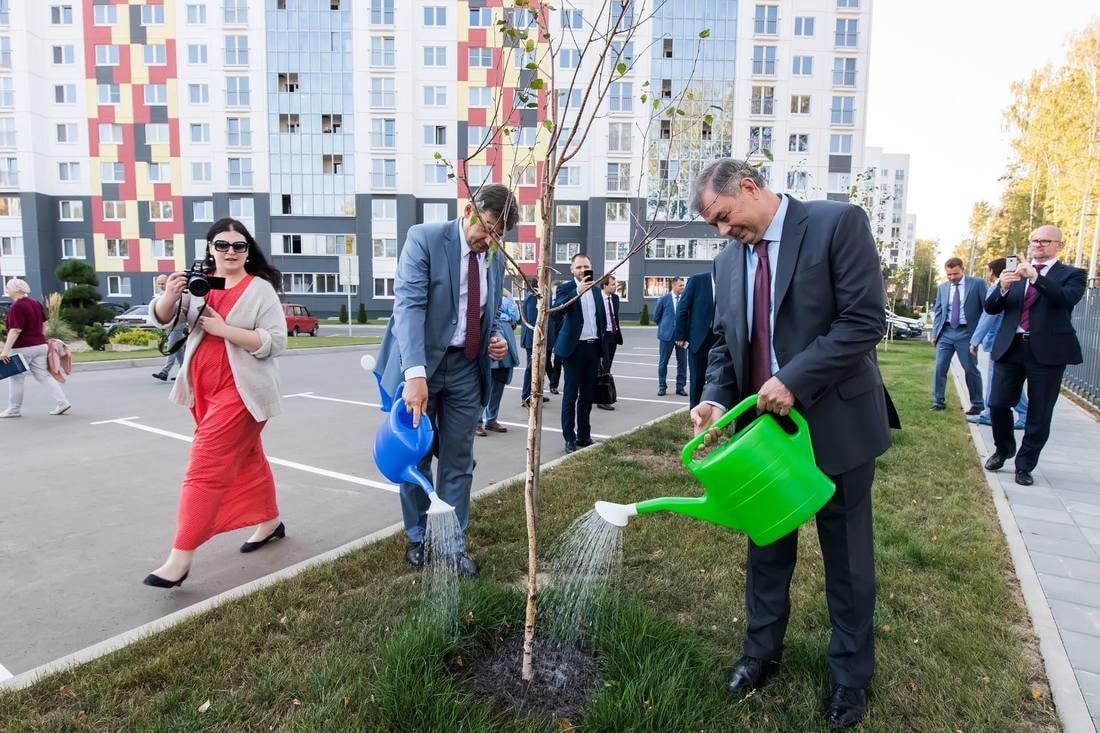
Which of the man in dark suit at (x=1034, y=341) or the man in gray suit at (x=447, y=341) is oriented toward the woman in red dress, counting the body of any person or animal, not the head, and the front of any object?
the man in dark suit

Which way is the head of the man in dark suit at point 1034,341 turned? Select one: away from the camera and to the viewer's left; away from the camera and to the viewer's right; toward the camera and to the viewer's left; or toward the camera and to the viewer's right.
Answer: toward the camera and to the viewer's left

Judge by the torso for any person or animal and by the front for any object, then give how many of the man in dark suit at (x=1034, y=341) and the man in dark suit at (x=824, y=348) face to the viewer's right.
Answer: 0

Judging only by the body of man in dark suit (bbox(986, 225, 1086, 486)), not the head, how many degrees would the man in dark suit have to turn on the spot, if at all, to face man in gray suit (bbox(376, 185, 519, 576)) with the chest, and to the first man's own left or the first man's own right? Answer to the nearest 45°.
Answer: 0° — they already face them

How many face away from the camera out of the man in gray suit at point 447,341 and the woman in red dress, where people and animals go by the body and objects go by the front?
0

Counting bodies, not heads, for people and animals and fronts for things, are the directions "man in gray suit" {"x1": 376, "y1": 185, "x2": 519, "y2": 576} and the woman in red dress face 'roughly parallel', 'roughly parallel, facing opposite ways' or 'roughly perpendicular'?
roughly perpendicular
